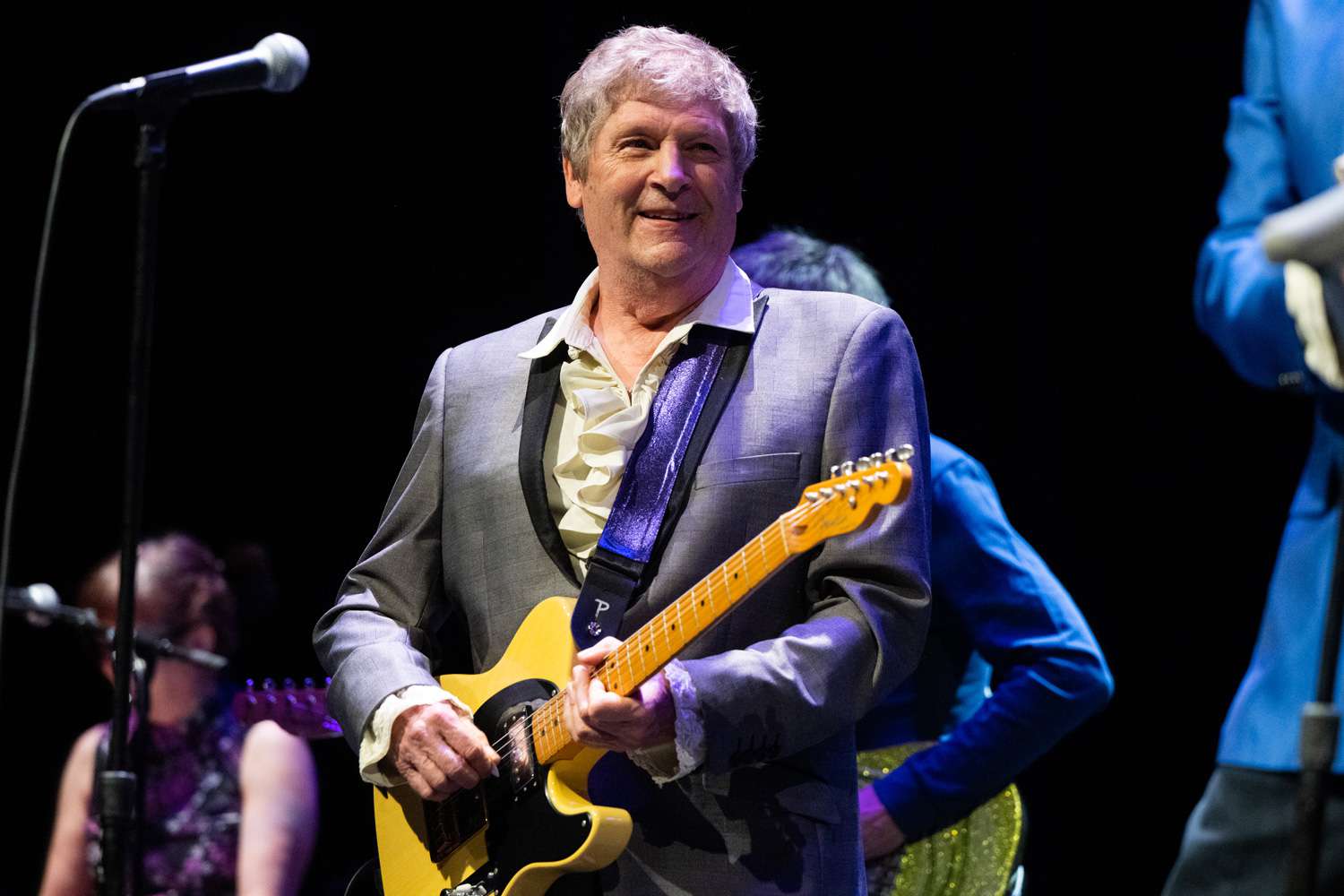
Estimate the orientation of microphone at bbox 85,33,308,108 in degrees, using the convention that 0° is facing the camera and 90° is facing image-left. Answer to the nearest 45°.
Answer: approximately 270°

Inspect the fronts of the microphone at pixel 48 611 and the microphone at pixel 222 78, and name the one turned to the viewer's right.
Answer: the microphone at pixel 222 78

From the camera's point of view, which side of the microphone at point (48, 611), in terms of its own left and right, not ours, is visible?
left

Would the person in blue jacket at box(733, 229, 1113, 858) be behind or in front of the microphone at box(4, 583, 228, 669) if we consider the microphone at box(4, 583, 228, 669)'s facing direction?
behind

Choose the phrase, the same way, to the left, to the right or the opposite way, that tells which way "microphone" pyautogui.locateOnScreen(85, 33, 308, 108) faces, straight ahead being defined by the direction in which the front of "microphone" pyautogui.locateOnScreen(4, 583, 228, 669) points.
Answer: the opposite way
